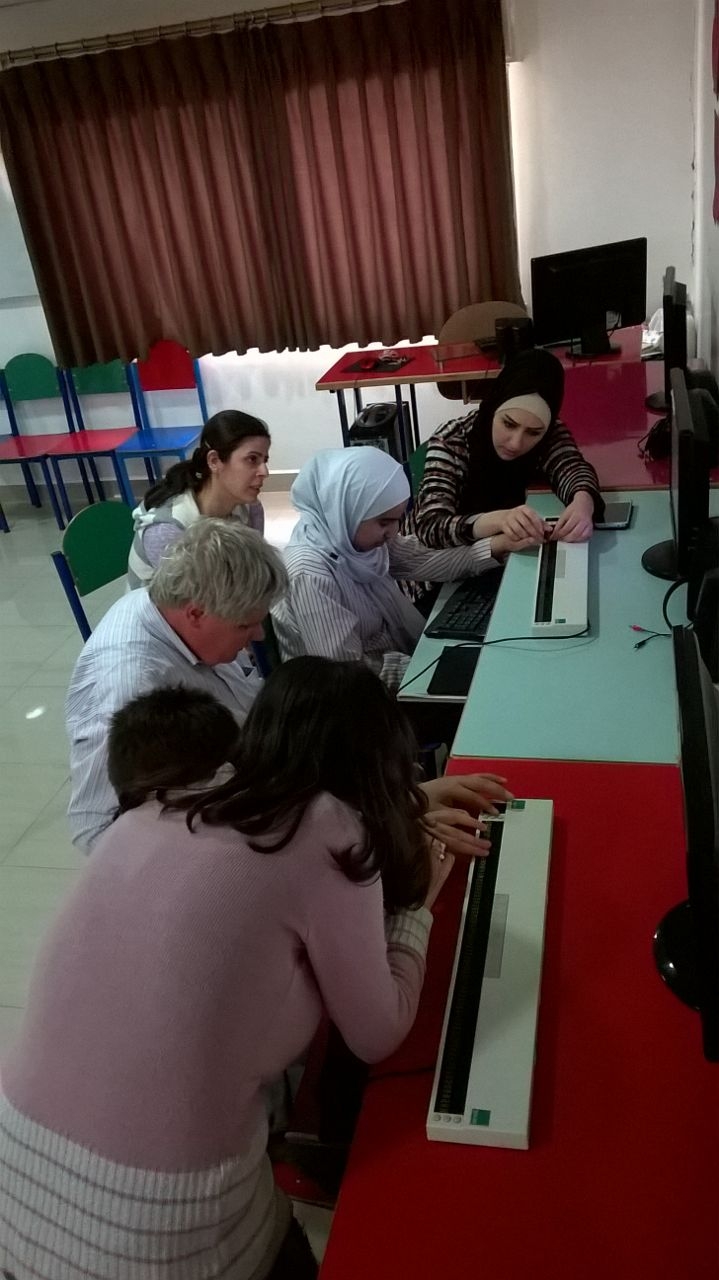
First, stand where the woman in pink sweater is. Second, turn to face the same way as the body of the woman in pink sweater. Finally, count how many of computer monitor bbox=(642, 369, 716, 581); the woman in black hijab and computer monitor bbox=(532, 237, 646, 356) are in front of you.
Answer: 3

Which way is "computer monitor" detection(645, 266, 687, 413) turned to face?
to the viewer's left

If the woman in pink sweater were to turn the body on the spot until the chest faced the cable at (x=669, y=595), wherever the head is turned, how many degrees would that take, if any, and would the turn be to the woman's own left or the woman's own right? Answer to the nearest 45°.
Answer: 0° — they already face it

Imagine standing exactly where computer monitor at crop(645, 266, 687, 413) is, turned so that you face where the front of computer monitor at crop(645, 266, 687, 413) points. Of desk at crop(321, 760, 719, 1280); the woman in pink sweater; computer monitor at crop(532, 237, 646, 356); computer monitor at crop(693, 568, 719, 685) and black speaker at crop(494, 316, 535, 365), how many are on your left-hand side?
3

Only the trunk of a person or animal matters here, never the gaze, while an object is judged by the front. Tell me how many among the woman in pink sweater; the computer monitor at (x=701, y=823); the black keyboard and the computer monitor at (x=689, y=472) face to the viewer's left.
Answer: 3

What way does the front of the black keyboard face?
to the viewer's left

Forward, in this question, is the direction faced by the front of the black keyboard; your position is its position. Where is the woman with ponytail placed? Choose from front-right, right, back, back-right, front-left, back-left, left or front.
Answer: front-right

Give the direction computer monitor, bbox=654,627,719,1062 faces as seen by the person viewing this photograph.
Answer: facing to the left of the viewer

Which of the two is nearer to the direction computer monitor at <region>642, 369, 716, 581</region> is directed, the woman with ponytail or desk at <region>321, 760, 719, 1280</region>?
the woman with ponytail

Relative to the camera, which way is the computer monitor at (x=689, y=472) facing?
to the viewer's left

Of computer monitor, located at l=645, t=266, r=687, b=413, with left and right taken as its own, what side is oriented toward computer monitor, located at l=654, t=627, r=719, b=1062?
left
